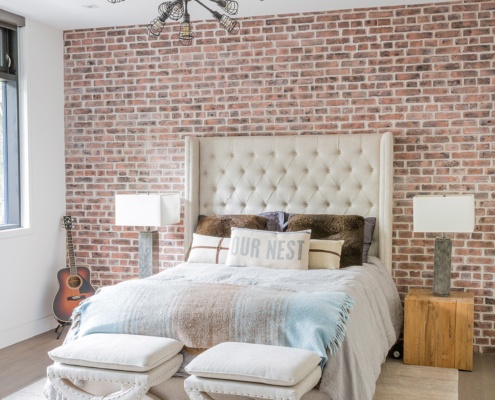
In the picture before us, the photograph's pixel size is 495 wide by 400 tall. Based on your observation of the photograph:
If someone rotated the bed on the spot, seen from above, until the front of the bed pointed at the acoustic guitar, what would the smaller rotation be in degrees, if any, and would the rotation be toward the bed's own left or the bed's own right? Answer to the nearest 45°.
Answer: approximately 90° to the bed's own right

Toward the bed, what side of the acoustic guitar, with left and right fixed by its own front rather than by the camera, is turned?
left

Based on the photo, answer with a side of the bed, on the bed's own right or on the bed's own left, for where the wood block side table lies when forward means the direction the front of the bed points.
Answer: on the bed's own left

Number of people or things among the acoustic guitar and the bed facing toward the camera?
2

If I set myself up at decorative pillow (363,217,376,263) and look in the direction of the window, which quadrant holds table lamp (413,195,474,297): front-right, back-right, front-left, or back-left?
back-left
